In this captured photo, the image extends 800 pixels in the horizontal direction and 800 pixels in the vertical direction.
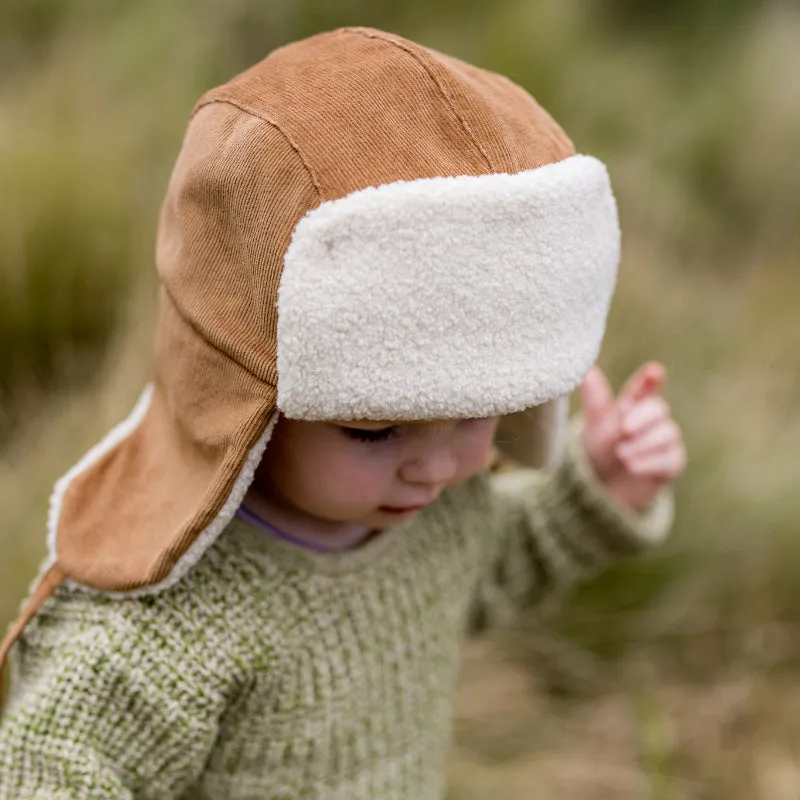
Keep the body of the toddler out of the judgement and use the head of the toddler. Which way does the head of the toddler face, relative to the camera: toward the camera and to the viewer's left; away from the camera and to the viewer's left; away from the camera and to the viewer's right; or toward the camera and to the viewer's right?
toward the camera and to the viewer's right

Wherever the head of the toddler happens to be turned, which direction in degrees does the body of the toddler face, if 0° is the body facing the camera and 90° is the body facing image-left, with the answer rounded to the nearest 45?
approximately 315°
